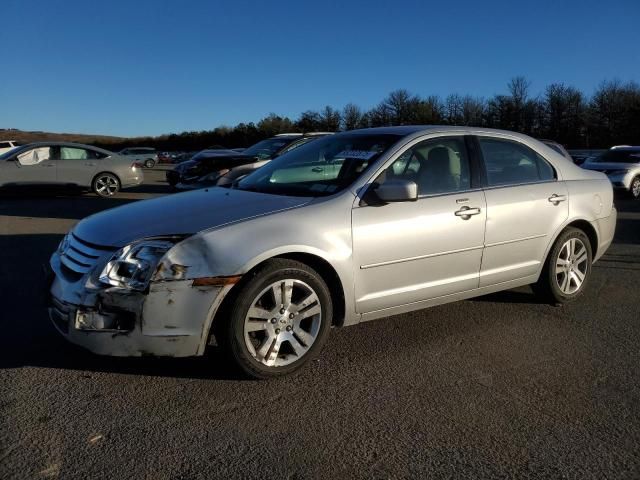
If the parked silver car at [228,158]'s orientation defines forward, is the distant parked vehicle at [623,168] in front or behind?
behind

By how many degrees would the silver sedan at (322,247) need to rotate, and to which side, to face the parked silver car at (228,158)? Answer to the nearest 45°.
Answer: approximately 135° to its right

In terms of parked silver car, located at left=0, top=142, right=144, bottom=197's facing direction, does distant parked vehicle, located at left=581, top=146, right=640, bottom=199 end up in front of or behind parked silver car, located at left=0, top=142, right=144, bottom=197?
behind

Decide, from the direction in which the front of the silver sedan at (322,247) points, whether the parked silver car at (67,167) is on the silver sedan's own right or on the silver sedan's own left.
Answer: on the silver sedan's own right

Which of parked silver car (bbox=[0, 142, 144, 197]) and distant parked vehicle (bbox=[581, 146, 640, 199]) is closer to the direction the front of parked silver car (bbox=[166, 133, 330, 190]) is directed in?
the parked silver car (bbox=[0, 142, 144, 197])

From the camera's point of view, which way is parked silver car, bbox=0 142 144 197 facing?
to the viewer's left

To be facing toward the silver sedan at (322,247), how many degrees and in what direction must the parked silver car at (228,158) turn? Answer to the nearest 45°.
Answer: approximately 45° to its left

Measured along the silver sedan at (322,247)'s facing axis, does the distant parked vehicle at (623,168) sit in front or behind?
behind

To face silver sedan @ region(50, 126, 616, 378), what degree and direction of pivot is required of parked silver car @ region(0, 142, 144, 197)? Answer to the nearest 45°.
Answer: approximately 90° to its left
